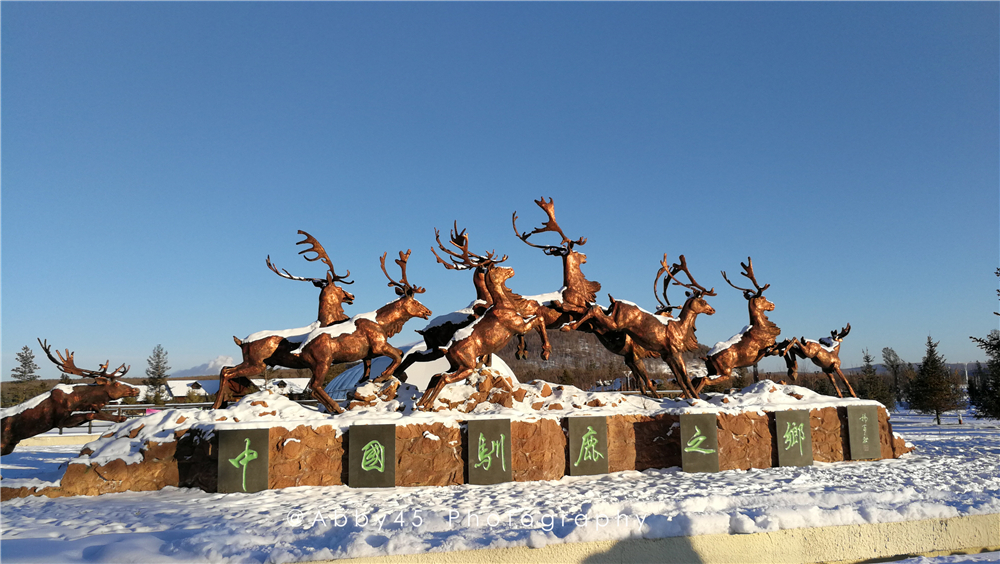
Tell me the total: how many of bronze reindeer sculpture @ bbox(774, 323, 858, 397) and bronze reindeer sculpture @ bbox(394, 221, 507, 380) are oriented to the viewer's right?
2

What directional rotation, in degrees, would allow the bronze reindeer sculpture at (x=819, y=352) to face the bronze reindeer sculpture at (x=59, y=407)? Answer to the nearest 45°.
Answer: approximately 135° to its right

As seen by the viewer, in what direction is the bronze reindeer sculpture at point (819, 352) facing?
to the viewer's right

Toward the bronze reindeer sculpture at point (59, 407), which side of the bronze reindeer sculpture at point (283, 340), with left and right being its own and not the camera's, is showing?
back

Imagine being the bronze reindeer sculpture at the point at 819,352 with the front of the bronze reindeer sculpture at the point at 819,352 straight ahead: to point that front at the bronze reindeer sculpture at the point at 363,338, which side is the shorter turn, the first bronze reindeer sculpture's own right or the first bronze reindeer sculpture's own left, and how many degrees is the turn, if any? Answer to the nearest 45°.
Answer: approximately 135° to the first bronze reindeer sculpture's own right

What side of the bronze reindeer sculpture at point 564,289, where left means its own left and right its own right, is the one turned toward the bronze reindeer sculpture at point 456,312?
back

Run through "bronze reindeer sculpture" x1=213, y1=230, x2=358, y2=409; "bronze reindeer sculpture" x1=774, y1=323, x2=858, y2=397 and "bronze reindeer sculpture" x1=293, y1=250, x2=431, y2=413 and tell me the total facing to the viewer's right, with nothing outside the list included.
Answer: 3

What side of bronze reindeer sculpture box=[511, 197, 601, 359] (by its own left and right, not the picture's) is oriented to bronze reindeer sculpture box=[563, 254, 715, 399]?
front

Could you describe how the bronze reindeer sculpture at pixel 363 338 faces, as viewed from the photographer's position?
facing to the right of the viewer

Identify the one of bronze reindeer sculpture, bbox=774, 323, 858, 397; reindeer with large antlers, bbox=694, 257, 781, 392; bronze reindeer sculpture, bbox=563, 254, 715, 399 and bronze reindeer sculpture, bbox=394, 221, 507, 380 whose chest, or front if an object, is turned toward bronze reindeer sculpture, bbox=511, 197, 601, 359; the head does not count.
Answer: bronze reindeer sculpture, bbox=394, 221, 507, 380

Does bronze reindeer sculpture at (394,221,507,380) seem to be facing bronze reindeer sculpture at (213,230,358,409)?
no

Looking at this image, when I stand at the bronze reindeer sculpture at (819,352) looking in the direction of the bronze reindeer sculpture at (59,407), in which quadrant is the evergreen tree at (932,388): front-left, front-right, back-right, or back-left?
back-right

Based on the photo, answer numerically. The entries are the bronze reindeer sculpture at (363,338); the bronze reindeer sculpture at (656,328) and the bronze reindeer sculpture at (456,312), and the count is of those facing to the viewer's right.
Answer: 3

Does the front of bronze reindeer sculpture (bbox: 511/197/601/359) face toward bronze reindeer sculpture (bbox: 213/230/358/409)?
no

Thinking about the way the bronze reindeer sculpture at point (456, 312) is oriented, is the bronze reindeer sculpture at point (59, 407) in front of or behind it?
behind

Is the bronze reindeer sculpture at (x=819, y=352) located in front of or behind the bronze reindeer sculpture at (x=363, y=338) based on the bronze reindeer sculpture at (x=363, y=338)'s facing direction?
in front

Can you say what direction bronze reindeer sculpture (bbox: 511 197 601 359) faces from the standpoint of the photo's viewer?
facing to the right of the viewer

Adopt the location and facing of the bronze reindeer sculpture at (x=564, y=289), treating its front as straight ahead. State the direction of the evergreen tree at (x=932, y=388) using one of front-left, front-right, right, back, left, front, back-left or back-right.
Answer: front-left

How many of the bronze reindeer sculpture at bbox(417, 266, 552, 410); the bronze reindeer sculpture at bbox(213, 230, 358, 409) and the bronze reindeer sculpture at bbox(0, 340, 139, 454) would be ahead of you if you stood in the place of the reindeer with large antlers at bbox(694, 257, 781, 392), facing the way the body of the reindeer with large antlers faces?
0

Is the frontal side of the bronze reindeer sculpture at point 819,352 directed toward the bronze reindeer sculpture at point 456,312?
no
